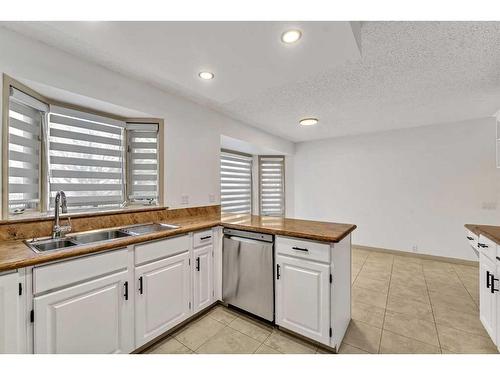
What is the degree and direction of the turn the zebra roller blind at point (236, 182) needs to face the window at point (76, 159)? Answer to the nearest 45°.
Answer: approximately 90° to its right

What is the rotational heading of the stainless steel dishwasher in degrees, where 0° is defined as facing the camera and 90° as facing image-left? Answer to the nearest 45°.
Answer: approximately 45°

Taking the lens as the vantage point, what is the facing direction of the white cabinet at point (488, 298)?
facing to the left of the viewer

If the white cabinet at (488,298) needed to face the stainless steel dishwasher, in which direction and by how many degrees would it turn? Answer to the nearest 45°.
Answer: approximately 45° to its left

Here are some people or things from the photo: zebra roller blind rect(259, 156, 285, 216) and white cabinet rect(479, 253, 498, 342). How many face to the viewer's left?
1

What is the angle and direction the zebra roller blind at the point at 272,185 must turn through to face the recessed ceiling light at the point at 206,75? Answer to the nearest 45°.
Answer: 0° — it already faces it

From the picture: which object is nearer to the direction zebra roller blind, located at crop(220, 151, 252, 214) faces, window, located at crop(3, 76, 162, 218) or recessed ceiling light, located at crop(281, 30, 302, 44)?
the recessed ceiling light

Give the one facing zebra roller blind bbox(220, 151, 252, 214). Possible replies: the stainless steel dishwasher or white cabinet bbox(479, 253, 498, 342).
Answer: the white cabinet

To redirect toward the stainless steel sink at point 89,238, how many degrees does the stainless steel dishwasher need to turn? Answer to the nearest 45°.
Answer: approximately 45° to its right
